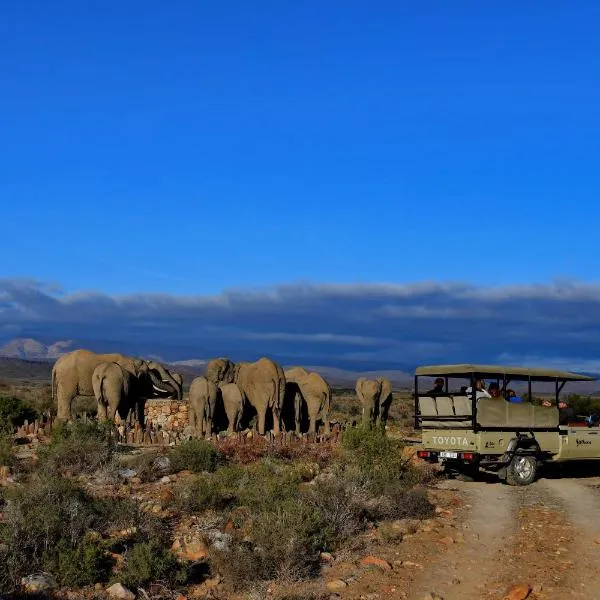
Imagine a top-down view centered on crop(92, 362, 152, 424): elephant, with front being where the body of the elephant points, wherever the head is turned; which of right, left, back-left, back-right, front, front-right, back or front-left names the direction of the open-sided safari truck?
right

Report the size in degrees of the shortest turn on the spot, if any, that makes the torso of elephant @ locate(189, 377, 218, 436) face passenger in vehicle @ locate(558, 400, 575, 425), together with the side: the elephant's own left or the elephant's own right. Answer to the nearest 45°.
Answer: approximately 135° to the elephant's own right

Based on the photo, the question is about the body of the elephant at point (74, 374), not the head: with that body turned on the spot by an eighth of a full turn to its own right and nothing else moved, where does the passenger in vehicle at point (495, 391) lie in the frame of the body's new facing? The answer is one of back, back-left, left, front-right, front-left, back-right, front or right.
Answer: front

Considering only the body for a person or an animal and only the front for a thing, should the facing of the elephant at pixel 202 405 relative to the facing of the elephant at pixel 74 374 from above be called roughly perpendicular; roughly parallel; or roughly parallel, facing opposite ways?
roughly perpendicular

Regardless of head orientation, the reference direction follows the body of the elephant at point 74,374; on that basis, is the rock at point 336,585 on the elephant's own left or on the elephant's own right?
on the elephant's own right

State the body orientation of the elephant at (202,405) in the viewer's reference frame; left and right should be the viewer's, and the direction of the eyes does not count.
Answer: facing away from the viewer

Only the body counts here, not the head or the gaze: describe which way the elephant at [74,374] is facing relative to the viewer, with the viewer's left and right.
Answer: facing to the right of the viewer

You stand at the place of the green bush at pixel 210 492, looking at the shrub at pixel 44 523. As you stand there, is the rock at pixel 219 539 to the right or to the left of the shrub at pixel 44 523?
left
